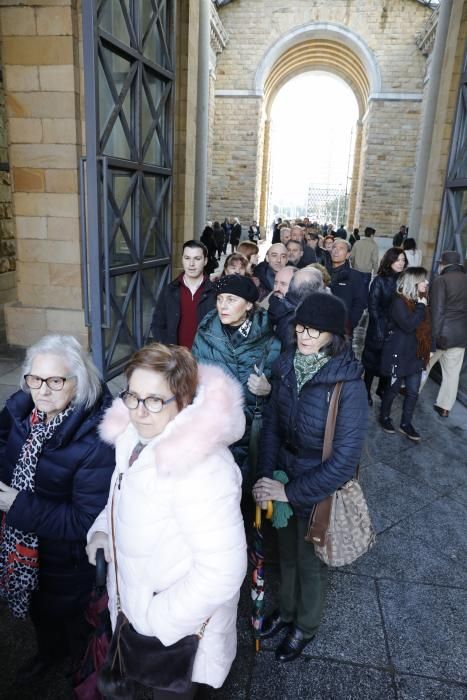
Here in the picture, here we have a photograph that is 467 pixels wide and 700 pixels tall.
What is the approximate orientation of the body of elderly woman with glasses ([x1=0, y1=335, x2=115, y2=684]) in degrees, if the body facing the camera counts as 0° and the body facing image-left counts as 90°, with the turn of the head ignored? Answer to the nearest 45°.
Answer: approximately 45°

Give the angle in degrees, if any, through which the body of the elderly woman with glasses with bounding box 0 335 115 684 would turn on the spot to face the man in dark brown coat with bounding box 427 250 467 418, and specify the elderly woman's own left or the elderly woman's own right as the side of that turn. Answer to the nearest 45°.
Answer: approximately 180°

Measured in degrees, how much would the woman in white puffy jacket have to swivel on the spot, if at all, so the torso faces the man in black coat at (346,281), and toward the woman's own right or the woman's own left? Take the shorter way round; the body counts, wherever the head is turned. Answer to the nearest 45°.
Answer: approximately 180°

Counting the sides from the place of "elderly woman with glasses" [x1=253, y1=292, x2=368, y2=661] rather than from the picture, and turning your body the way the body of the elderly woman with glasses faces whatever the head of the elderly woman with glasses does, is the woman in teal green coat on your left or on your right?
on your right

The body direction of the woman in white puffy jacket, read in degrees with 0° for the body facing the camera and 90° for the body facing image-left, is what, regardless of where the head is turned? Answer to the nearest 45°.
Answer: approximately 45°

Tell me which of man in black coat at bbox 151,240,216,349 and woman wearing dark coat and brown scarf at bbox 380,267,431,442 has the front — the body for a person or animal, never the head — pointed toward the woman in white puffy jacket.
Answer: the man in black coat

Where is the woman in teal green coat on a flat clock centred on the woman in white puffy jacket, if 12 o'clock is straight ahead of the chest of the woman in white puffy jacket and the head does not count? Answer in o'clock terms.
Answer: The woman in teal green coat is roughly at 5 o'clock from the woman in white puffy jacket.

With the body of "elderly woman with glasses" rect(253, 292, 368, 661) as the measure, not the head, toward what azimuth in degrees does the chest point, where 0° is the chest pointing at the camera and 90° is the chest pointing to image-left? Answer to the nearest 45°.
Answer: approximately 45°
